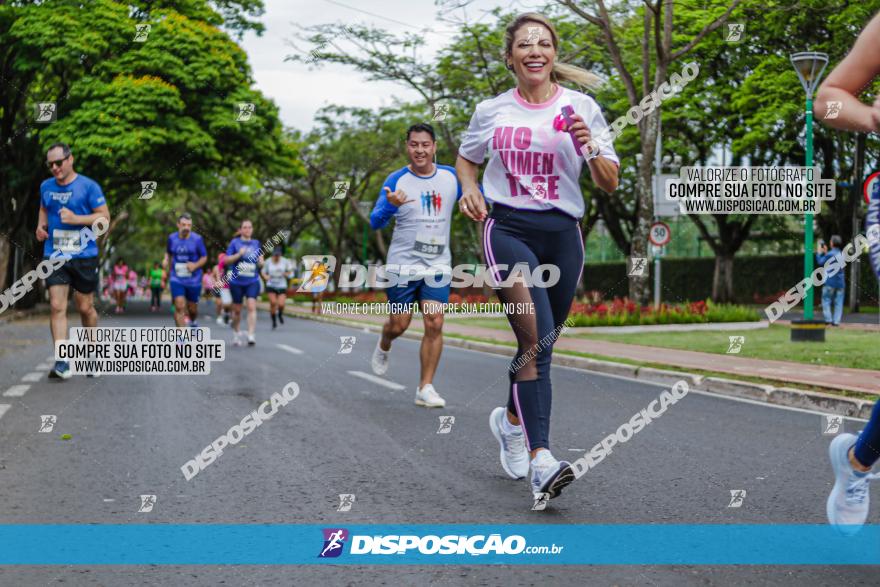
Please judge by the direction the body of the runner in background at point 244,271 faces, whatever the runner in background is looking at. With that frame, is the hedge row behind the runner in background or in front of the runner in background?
behind

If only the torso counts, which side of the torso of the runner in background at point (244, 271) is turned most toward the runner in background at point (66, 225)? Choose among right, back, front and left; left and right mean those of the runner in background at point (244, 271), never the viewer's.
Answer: front

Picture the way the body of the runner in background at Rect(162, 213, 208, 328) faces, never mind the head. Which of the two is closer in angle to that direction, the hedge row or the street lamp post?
the street lamp post

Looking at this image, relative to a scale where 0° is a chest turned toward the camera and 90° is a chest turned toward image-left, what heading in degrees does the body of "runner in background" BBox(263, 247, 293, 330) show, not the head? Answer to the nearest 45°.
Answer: approximately 0°

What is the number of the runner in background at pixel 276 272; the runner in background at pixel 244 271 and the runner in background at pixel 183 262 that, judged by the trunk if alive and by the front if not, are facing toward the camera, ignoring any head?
3

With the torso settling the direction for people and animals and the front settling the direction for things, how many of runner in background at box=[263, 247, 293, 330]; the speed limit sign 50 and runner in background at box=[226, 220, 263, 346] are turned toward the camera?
3

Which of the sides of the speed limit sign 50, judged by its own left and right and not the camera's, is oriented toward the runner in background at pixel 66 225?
front

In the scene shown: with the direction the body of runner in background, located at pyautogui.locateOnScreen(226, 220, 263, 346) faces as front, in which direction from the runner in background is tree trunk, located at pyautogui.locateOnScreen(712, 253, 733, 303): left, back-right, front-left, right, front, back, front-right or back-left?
back-left
